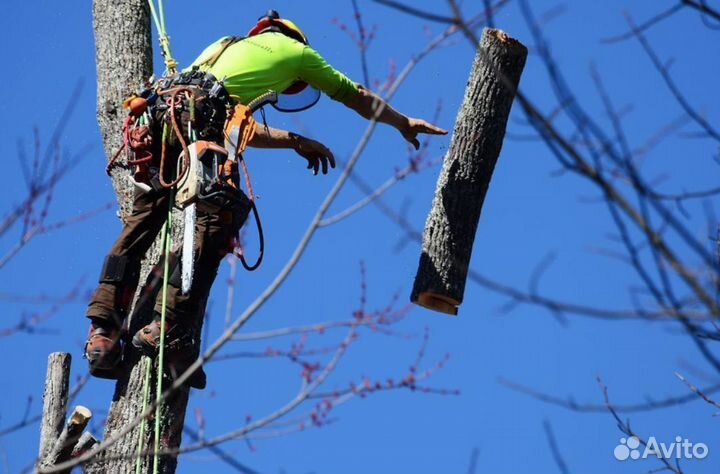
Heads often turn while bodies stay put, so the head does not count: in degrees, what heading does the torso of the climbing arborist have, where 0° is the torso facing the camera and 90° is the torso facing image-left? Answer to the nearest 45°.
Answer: approximately 225°

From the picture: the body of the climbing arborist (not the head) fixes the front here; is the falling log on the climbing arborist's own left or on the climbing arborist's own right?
on the climbing arborist's own right
